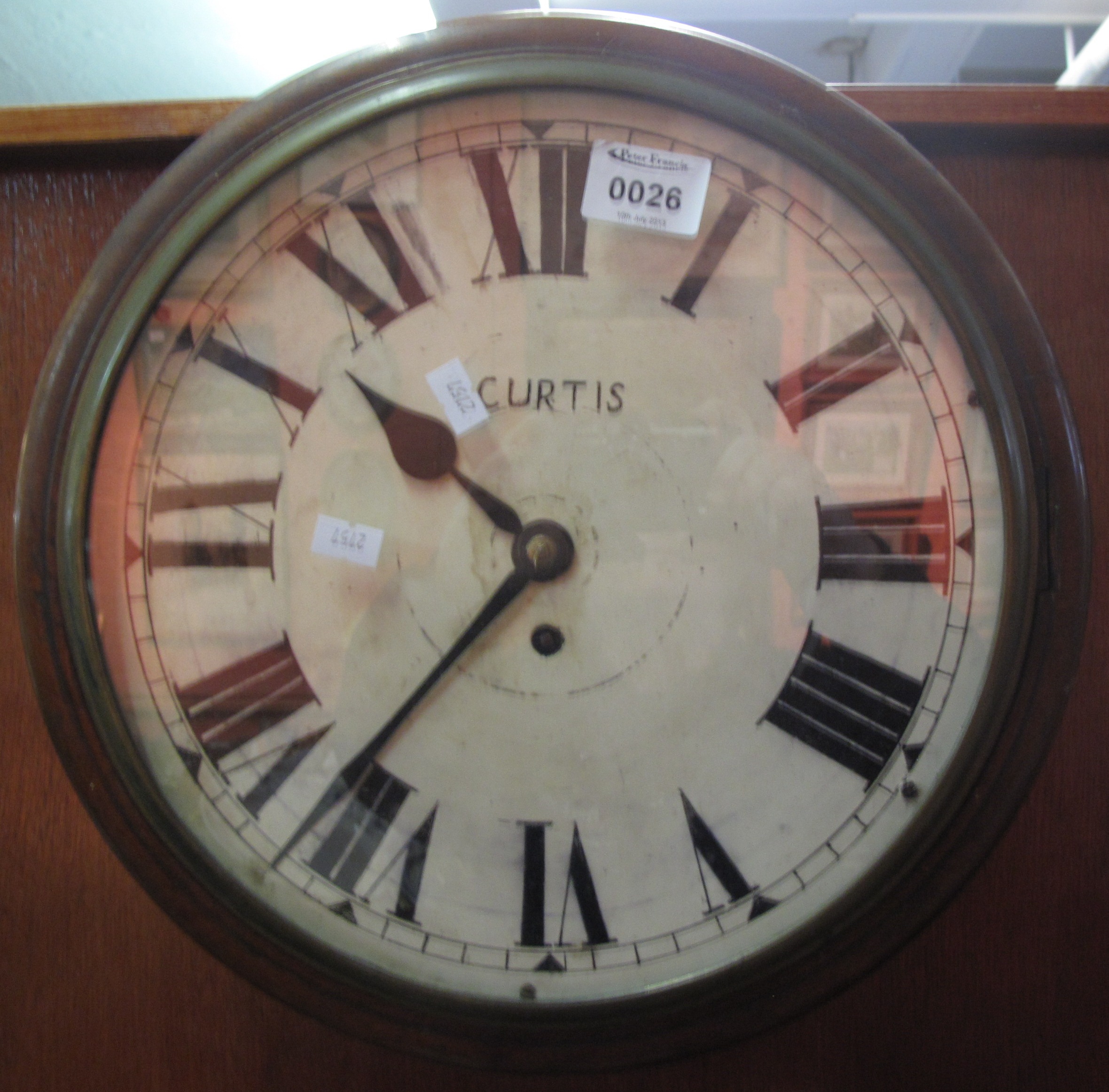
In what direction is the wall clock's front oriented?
toward the camera
